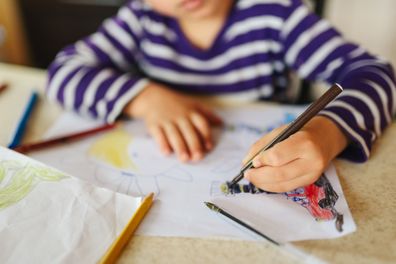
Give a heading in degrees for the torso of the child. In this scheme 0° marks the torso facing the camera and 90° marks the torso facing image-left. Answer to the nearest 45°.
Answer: approximately 0°
